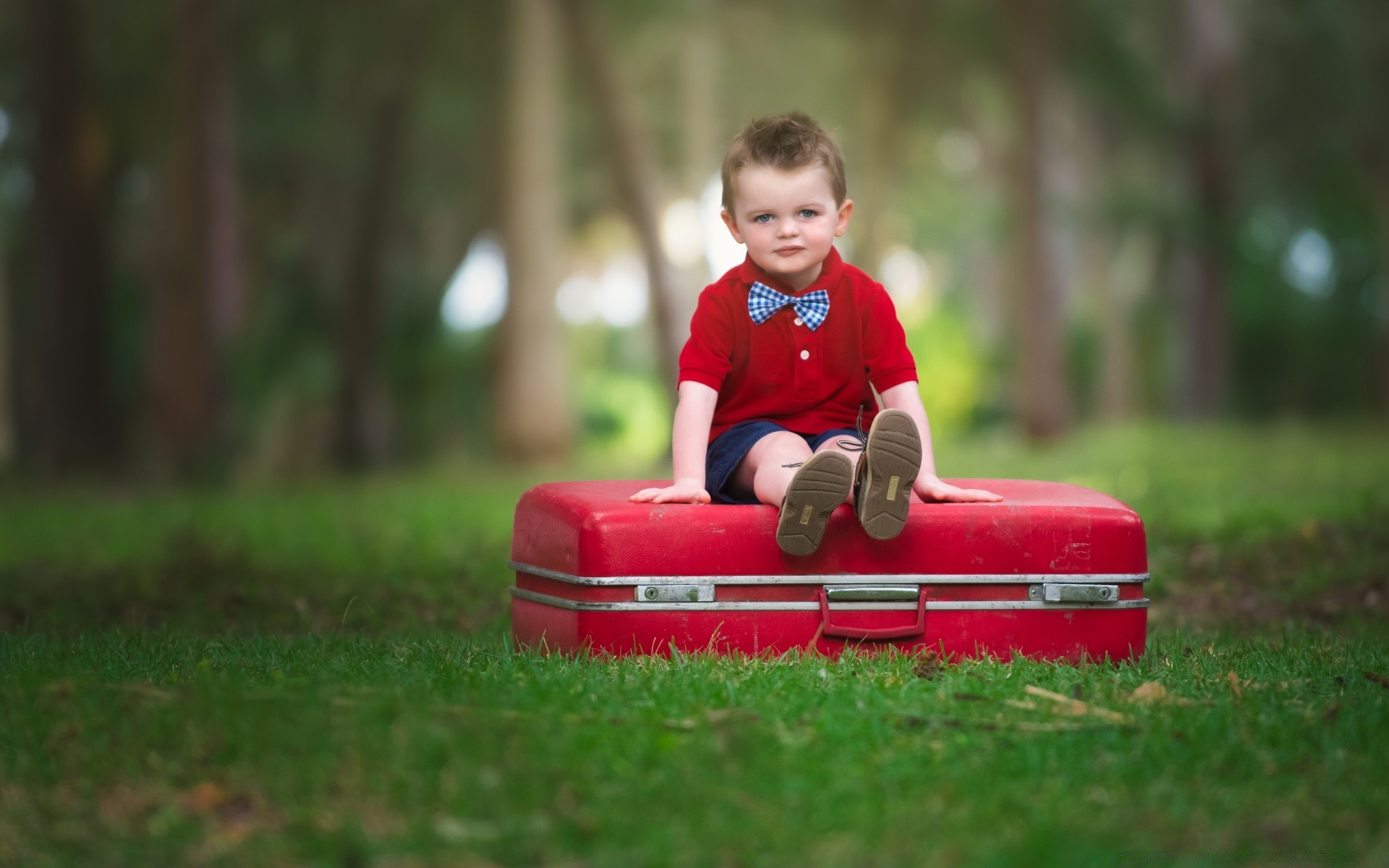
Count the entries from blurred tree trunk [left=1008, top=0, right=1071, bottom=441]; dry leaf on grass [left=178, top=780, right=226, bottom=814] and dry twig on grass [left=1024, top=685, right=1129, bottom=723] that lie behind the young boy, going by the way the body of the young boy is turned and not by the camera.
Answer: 1

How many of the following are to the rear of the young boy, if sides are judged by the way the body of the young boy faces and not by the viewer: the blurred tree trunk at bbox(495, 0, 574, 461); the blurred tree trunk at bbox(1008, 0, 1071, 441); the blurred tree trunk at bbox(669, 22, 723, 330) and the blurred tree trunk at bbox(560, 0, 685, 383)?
4

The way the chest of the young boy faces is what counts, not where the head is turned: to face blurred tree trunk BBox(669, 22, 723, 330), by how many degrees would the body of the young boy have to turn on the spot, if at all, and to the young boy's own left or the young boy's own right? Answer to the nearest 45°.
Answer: approximately 180°

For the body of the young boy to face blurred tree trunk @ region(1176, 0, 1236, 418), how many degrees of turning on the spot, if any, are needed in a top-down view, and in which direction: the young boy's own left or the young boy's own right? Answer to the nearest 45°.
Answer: approximately 180°

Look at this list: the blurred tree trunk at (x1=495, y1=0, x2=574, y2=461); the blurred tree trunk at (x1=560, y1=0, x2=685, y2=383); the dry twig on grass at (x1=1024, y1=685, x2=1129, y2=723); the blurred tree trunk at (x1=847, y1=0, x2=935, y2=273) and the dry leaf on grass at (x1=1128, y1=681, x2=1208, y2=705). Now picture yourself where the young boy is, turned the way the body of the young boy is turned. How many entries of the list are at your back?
3

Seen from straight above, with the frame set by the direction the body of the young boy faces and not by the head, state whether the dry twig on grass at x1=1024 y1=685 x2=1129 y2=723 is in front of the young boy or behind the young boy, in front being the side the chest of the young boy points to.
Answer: in front

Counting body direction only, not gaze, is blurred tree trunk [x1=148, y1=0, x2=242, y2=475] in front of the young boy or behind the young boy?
behind

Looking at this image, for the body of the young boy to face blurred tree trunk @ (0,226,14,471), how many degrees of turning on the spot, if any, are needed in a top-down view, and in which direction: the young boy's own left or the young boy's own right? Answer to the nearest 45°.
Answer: approximately 135° to the young boy's own right

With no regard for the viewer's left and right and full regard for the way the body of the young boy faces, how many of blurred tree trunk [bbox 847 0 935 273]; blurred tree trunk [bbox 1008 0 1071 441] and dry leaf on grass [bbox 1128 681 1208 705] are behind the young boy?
2

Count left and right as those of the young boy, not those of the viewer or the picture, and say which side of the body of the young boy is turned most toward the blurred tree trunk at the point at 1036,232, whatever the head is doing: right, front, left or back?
back

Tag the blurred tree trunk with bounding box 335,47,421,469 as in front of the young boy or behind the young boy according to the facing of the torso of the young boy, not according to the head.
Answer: behind

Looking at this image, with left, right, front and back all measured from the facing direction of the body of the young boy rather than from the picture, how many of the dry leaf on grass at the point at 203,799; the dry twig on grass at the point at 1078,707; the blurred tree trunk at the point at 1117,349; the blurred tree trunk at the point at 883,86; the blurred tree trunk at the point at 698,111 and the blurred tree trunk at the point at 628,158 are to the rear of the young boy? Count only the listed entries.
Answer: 4

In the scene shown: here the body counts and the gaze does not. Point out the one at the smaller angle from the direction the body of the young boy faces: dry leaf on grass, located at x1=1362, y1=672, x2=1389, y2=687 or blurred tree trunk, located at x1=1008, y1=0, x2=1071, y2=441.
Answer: the dry leaf on grass

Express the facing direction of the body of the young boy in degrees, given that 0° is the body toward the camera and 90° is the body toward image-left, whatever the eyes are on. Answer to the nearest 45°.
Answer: approximately 0°

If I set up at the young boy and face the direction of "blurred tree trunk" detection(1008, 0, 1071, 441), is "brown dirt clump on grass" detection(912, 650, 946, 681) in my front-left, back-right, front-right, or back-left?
back-right
